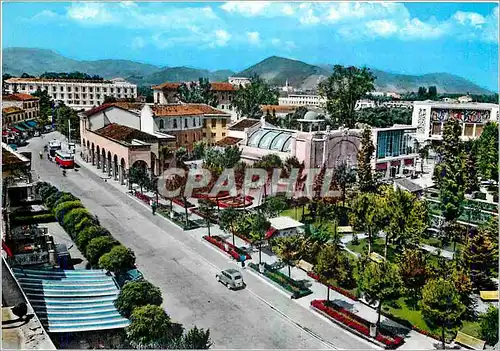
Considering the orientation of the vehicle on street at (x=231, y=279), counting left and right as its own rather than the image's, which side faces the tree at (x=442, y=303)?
back

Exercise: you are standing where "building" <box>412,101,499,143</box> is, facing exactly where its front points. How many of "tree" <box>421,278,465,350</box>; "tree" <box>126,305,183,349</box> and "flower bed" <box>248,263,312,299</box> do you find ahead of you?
3

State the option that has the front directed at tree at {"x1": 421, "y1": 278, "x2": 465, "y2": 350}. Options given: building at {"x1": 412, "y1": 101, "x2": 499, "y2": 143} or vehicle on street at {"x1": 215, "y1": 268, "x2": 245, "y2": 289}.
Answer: the building

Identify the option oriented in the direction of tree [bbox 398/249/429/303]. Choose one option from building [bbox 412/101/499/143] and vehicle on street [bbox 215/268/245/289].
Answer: the building

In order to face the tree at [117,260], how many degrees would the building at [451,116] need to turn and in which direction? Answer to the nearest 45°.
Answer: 0° — it already faces it

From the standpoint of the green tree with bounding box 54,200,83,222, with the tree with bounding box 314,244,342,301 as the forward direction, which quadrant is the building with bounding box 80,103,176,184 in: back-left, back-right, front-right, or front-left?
back-left

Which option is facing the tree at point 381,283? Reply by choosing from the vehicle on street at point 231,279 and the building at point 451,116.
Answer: the building

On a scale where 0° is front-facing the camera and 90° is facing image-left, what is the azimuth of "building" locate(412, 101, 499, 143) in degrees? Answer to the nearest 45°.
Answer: approximately 0°

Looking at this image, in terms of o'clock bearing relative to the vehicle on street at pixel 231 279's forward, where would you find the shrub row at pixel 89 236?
The shrub row is roughly at 11 o'clock from the vehicle on street.

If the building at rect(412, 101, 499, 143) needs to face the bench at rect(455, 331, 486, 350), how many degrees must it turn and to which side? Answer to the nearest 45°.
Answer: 0° — it already faces it

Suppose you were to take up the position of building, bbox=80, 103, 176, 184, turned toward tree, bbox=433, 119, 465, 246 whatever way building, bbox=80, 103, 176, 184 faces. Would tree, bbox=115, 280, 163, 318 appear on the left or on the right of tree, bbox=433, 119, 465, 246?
right

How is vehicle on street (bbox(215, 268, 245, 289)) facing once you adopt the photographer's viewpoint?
facing away from the viewer and to the left of the viewer
